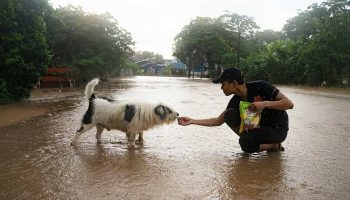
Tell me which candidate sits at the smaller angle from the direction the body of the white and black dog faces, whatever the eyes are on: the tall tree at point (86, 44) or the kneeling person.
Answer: the kneeling person

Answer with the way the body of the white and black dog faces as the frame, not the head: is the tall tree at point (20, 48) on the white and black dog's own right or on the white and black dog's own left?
on the white and black dog's own left

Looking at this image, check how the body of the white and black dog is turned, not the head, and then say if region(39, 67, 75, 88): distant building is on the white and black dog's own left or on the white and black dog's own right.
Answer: on the white and black dog's own left

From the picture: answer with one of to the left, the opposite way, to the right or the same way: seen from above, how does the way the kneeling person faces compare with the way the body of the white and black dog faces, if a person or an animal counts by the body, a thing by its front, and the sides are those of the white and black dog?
the opposite way

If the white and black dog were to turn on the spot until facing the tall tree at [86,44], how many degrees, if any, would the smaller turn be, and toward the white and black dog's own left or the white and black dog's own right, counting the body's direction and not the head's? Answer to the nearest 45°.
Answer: approximately 90° to the white and black dog's own left

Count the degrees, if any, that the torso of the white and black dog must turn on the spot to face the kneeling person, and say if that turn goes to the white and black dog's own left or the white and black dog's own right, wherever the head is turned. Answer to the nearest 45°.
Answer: approximately 45° to the white and black dog's own right

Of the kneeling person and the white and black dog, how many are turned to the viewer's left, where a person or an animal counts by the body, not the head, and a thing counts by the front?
1

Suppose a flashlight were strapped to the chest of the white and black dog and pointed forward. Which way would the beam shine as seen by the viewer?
to the viewer's right

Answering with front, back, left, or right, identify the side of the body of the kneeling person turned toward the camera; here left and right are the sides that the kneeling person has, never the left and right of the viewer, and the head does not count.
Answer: left

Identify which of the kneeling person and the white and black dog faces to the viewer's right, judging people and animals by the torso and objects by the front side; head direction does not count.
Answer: the white and black dog

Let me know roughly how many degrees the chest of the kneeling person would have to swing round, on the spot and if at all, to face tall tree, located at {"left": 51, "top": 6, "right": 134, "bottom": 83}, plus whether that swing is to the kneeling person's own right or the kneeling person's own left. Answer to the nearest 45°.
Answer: approximately 45° to the kneeling person's own right
